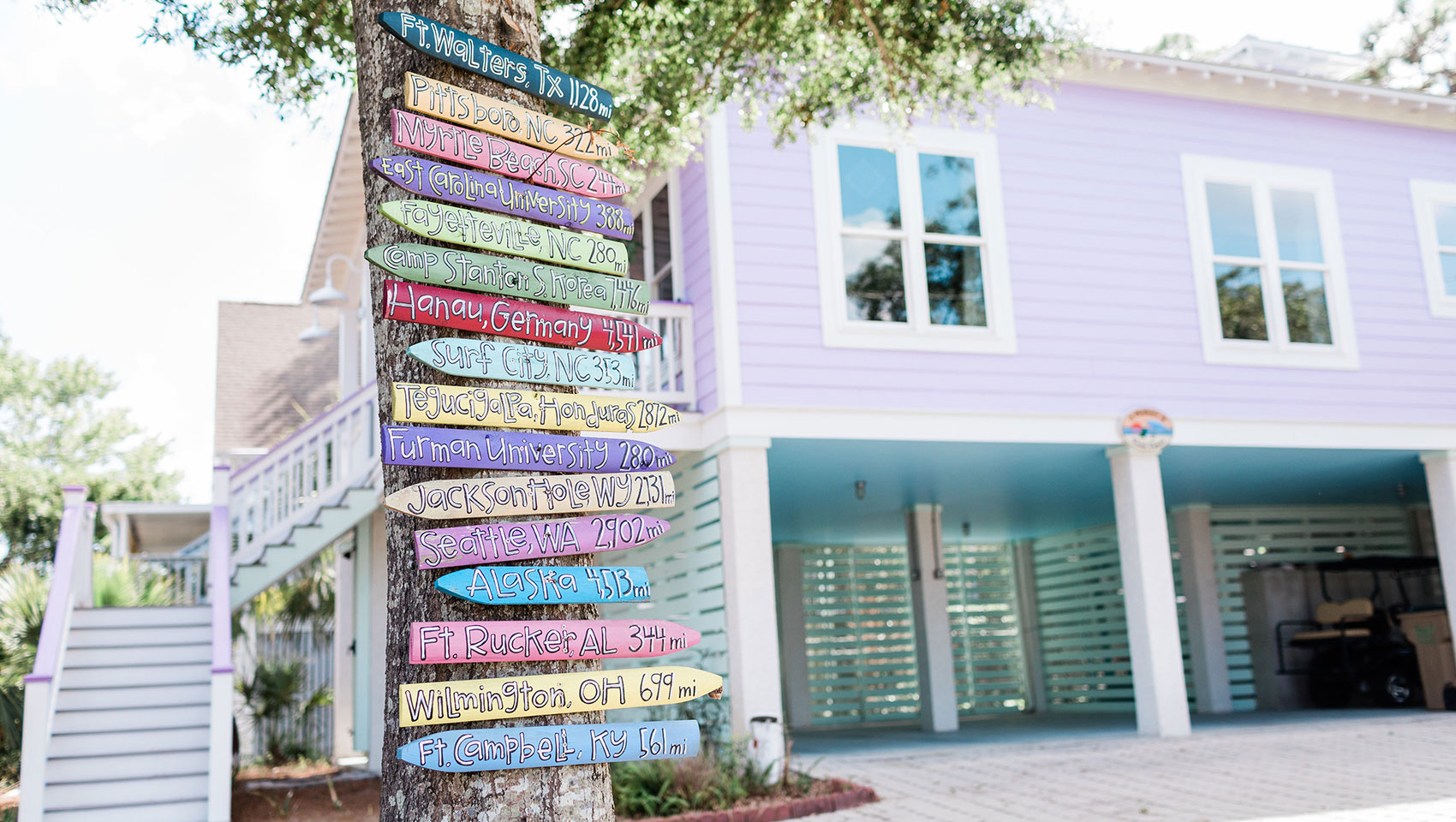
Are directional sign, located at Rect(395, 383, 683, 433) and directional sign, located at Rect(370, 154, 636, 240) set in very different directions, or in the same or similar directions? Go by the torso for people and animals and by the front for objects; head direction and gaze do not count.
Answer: same or similar directions

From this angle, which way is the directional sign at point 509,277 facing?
toward the camera

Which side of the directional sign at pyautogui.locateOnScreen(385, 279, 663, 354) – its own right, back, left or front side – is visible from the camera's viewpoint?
front

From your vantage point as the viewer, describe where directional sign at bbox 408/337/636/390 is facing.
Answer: facing the viewer

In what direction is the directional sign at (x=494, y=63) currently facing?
toward the camera

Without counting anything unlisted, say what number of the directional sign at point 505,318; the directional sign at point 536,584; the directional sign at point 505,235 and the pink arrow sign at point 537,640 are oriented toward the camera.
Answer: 4
